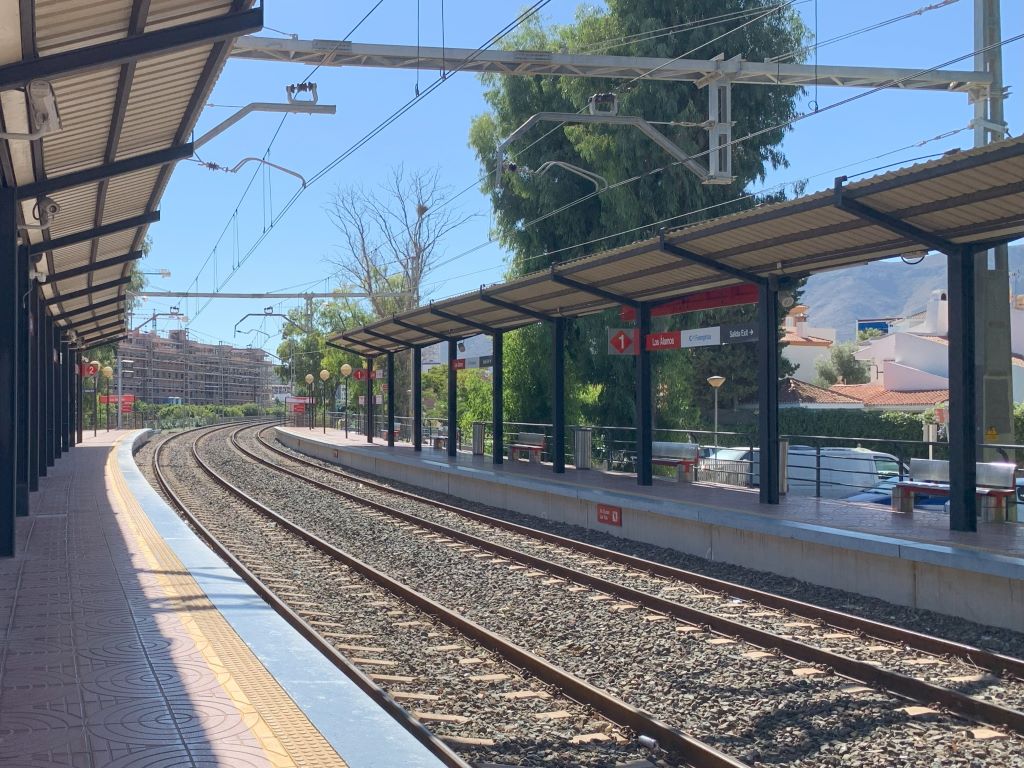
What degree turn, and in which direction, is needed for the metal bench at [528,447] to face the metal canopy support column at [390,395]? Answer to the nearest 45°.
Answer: approximately 90° to its right

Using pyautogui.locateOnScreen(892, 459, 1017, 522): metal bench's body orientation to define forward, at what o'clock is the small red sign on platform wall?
The small red sign on platform wall is roughly at 2 o'clock from the metal bench.

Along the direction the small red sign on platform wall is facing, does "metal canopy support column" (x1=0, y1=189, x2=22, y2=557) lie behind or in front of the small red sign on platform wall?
in front

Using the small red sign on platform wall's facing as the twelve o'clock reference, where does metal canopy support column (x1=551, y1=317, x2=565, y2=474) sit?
The metal canopy support column is roughly at 4 o'clock from the small red sign on platform wall.

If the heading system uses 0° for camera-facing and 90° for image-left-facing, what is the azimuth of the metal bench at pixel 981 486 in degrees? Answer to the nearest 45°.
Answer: approximately 45°

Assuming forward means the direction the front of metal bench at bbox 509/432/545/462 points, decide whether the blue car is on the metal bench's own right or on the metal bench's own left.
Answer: on the metal bench's own left

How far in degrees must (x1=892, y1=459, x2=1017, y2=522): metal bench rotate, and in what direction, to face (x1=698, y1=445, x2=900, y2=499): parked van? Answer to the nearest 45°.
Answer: approximately 90° to its right

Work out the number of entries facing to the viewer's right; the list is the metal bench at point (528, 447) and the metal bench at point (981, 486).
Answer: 0
